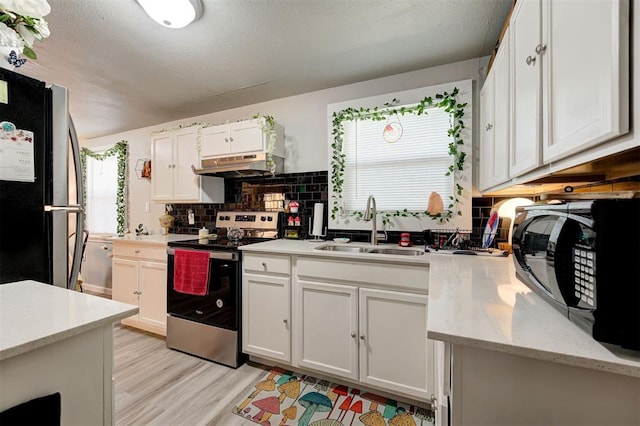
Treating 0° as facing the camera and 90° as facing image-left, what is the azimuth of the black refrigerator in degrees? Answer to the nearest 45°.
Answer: approximately 270°

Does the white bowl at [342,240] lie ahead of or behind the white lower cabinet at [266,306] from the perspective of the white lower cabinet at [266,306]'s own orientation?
behind

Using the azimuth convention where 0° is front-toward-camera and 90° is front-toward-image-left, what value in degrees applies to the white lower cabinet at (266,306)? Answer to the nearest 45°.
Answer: approximately 45°

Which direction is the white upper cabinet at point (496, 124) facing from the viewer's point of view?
to the viewer's left

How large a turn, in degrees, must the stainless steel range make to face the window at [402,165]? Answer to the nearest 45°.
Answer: approximately 135° to its left

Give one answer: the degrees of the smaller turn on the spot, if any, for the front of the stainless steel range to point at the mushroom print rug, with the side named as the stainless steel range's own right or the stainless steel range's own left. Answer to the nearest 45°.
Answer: approximately 90° to the stainless steel range's own left

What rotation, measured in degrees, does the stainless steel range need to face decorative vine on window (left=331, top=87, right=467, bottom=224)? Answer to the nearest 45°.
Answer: approximately 135° to its left

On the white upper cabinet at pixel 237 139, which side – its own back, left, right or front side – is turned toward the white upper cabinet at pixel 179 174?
right

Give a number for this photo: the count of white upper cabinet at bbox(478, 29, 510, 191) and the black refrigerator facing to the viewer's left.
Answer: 1
